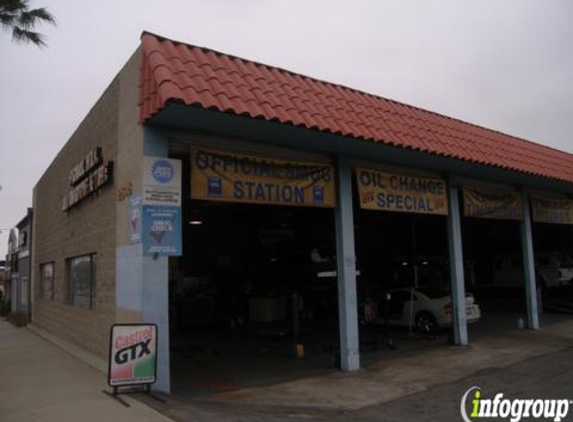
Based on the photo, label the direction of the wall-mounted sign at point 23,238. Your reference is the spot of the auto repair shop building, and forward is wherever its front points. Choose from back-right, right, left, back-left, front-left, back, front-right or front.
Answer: back

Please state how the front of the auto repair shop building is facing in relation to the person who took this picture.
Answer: facing the viewer and to the right of the viewer

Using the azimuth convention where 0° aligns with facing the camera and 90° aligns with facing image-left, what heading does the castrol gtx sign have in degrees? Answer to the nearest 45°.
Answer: approximately 0°

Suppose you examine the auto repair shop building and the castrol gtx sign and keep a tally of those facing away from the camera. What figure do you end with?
0

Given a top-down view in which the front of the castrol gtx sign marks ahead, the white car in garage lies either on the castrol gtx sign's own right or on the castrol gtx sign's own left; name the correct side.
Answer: on the castrol gtx sign's own left

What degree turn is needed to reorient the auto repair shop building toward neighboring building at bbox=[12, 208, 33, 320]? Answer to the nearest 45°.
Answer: approximately 180°
